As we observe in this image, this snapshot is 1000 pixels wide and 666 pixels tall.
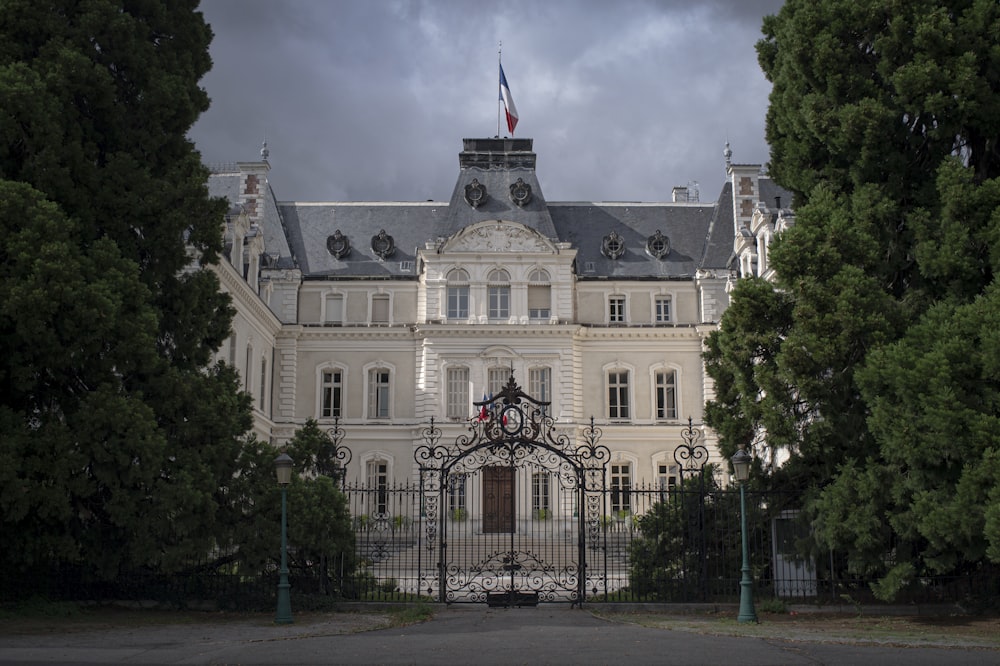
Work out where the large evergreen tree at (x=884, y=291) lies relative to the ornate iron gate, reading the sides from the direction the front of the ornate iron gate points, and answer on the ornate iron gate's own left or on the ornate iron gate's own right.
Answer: on the ornate iron gate's own left

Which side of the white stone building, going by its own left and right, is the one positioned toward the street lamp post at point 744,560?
front

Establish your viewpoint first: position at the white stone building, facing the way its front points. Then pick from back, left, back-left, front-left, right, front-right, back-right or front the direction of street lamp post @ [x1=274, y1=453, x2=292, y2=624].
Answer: front

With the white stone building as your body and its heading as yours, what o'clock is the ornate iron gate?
The ornate iron gate is roughly at 12 o'clock from the white stone building.

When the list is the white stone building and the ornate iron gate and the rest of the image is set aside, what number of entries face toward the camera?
2

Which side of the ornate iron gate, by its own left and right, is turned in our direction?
front

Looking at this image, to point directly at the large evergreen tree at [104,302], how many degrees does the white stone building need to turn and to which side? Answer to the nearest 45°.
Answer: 0° — it already faces it

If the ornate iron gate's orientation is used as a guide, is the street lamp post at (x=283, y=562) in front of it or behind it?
in front

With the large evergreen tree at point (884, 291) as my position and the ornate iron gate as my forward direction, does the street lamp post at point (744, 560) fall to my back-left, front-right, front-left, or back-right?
front-left

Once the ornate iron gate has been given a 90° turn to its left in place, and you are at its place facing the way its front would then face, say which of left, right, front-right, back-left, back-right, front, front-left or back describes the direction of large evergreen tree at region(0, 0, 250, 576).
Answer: back-right

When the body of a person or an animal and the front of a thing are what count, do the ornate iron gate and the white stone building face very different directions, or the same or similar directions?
same or similar directions

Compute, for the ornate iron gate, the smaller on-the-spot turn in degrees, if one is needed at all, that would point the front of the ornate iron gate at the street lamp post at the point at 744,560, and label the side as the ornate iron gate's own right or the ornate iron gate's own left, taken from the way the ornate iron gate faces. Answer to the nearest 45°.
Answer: approximately 45° to the ornate iron gate's own left

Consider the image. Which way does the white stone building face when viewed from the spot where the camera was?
facing the viewer

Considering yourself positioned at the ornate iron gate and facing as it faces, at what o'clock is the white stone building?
The white stone building is roughly at 6 o'clock from the ornate iron gate.

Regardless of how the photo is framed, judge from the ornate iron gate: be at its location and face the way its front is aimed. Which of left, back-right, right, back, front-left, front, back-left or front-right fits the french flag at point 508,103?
back
